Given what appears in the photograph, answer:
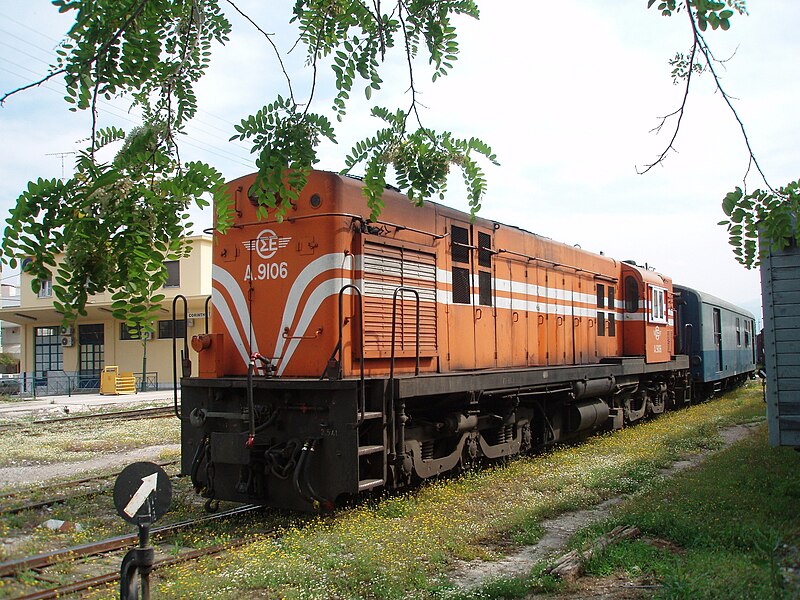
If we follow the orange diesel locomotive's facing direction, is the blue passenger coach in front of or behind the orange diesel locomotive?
behind

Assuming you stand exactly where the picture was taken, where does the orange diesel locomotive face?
facing the viewer and to the left of the viewer
